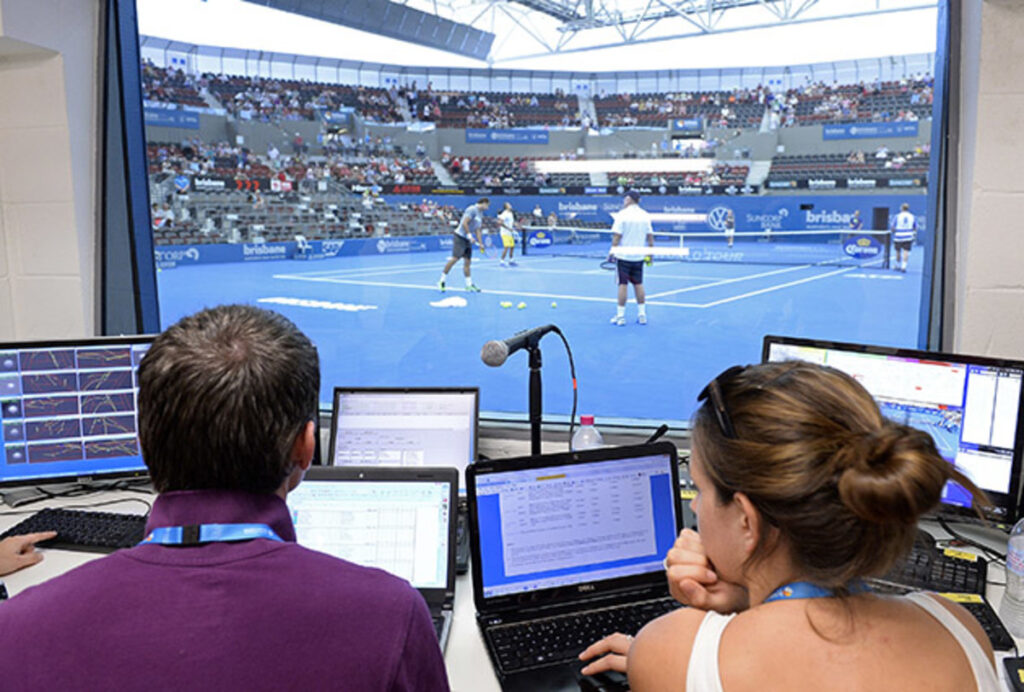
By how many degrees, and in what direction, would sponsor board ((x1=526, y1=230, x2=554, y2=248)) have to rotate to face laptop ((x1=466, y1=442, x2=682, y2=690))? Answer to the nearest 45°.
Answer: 0° — it already faces it

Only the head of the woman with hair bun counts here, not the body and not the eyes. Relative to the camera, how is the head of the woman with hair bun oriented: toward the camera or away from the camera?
away from the camera

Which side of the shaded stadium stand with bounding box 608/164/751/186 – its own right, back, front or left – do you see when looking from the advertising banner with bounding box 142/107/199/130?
right

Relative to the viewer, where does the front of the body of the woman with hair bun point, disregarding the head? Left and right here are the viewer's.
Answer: facing away from the viewer and to the left of the viewer

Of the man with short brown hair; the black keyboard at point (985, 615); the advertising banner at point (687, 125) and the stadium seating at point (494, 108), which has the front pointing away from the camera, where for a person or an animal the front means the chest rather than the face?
the man with short brown hair

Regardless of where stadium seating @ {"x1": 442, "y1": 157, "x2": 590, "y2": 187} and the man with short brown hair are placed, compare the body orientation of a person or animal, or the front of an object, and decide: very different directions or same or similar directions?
very different directions

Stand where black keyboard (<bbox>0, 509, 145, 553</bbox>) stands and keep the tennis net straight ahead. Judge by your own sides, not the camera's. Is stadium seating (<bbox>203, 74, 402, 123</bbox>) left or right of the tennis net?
left
